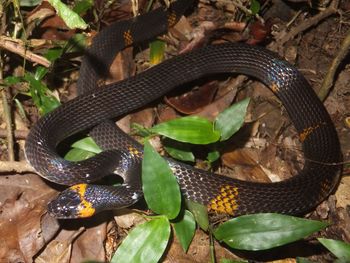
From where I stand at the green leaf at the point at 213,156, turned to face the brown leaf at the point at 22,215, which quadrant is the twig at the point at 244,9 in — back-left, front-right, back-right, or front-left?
back-right

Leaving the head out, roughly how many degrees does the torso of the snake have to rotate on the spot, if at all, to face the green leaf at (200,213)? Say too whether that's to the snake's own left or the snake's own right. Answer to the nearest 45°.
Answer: approximately 135° to the snake's own left

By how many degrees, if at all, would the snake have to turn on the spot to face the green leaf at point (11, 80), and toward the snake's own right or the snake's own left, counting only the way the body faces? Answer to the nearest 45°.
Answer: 0° — it already faces it

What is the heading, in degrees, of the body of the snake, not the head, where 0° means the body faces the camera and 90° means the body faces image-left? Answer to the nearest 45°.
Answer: approximately 90°

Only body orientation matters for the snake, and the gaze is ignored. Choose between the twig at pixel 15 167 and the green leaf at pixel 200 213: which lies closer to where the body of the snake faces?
the twig

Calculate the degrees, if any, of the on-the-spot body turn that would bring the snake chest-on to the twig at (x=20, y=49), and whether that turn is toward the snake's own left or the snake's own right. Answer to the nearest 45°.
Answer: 0° — it already faces it

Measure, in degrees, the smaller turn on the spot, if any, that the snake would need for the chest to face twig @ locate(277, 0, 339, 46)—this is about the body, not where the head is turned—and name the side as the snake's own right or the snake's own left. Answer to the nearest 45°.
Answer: approximately 135° to the snake's own right

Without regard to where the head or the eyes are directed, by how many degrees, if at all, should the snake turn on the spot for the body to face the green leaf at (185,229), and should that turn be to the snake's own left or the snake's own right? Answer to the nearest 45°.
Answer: approximately 135° to the snake's own left
